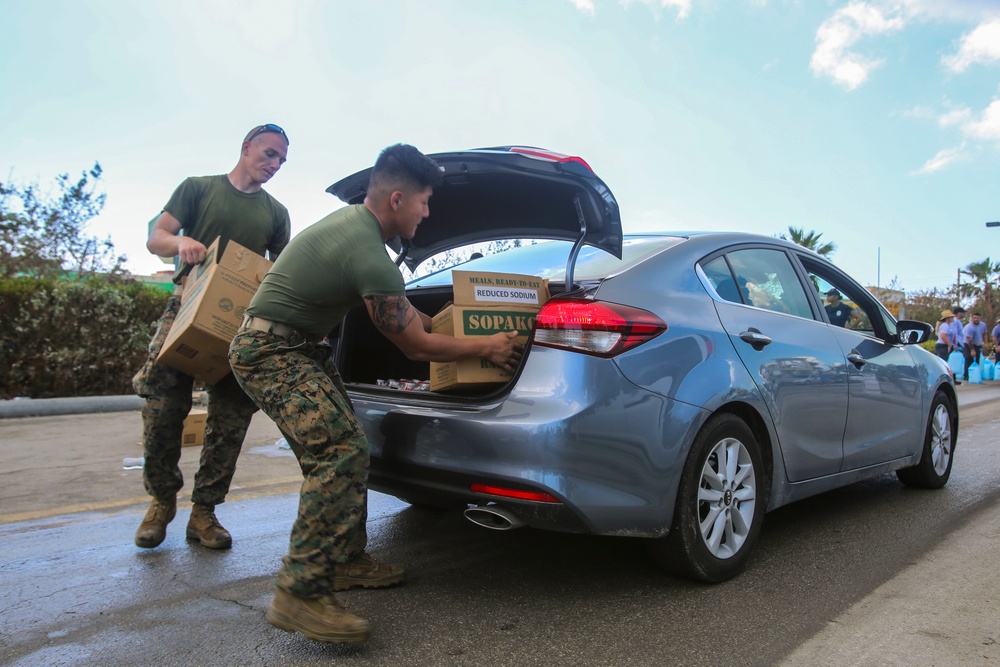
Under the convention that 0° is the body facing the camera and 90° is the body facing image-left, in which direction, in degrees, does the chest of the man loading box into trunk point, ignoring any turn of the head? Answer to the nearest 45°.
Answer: approximately 270°

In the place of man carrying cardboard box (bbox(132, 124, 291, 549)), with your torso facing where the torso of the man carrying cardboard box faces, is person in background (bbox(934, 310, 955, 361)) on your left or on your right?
on your left

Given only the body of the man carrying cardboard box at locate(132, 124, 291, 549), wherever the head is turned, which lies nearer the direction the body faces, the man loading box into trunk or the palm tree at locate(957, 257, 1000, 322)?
the man loading box into trunk

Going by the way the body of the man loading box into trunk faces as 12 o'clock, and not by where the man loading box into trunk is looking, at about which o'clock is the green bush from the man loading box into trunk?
The green bush is roughly at 8 o'clock from the man loading box into trunk.

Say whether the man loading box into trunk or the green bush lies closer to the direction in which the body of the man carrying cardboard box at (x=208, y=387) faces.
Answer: the man loading box into trunk

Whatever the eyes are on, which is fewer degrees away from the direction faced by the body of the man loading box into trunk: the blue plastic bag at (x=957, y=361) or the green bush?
the blue plastic bag

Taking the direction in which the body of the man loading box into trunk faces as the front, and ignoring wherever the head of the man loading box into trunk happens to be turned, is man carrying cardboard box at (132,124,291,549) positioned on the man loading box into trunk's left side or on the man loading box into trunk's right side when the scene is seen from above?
on the man loading box into trunk's left side

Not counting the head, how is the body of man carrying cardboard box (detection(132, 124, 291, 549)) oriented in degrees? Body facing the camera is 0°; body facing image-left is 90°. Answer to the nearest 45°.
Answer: approximately 0°
